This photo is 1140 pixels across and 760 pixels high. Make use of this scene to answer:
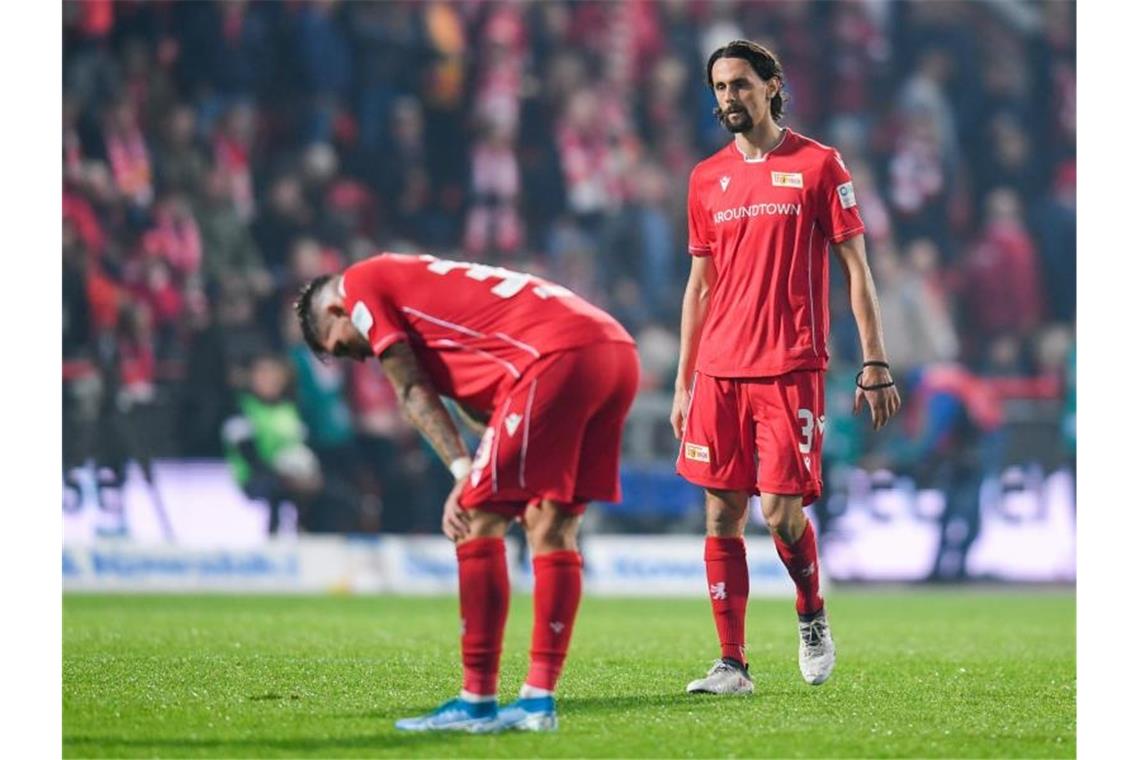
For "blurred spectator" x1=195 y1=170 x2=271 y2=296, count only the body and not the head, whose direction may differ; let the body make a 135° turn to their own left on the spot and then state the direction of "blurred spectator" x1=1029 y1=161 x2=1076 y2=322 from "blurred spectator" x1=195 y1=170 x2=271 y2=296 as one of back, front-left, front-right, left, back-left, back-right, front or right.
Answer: front-right

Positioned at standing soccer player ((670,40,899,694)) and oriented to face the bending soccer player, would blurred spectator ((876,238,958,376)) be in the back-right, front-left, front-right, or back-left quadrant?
back-right

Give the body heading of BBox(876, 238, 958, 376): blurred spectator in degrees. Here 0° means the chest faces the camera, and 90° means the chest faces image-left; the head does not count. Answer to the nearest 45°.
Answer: approximately 0°

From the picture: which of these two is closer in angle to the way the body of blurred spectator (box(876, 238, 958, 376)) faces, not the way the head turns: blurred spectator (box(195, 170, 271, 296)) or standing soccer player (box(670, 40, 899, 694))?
the standing soccer player

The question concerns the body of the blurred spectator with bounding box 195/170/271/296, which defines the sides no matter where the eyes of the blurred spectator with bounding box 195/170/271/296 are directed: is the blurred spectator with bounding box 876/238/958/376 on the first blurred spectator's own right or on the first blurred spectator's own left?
on the first blurred spectator's own left

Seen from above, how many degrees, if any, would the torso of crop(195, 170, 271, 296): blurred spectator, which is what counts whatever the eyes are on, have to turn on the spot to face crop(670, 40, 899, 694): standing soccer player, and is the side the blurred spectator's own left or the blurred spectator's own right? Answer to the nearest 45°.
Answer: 0° — they already face them

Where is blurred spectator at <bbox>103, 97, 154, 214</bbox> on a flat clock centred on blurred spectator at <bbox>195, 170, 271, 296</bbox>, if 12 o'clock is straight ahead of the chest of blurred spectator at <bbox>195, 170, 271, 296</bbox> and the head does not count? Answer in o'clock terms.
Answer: blurred spectator at <bbox>103, 97, 154, 214</bbox> is roughly at 4 o'clock from blurred spectator at <bbox>195, 170, 271, 296</bbox>.

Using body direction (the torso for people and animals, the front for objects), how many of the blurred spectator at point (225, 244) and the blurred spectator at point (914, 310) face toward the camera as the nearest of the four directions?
2

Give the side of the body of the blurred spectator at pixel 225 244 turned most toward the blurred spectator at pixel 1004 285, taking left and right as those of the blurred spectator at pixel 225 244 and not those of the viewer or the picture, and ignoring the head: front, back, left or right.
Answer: left

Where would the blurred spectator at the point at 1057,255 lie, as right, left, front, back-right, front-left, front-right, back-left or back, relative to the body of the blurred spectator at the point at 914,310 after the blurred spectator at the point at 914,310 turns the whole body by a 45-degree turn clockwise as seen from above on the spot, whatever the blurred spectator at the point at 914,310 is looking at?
back

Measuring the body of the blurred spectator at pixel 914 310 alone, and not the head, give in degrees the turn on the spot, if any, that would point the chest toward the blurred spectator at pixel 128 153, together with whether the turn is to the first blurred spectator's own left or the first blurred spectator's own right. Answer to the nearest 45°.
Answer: approximately 90° to the first blurred spectator's own right
